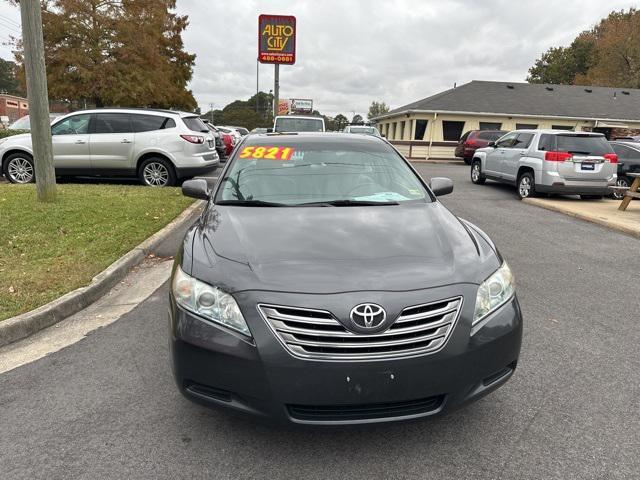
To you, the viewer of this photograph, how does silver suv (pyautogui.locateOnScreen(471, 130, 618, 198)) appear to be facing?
facing away from the viewer and to the left of the viewer

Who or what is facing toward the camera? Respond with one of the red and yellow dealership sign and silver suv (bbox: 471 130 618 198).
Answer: the red and yellow dealership sign

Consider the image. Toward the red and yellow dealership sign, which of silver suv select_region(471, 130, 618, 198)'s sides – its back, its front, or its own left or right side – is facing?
front

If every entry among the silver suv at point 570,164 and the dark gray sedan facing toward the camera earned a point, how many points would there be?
1

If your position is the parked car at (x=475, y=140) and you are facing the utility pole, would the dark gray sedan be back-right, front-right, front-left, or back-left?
front-left

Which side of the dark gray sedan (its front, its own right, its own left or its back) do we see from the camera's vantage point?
front

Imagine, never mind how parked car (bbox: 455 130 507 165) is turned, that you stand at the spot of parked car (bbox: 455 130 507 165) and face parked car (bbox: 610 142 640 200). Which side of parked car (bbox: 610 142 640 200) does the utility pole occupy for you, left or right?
right

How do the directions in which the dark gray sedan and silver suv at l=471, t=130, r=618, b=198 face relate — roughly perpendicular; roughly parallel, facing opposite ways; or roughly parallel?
roughly parallel, facing opposite ways

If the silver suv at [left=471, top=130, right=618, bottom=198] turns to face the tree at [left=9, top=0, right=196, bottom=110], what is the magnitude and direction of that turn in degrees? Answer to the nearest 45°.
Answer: approximately 45° to its left

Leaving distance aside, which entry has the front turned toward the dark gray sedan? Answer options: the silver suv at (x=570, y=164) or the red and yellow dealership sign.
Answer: the red and yellow dealership sign
